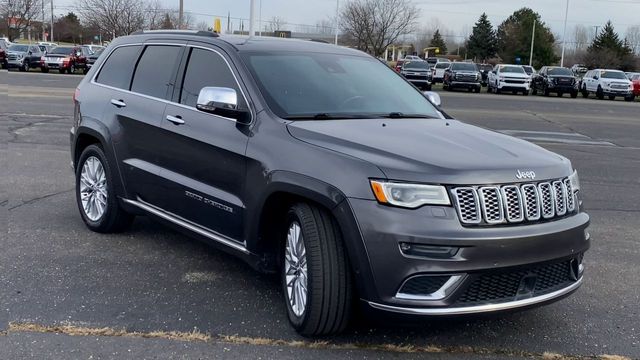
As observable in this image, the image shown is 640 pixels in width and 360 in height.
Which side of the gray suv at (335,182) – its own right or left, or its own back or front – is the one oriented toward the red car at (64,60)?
back

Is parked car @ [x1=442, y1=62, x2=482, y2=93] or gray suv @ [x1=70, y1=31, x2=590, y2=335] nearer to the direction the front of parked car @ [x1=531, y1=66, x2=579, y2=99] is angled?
the gray suv

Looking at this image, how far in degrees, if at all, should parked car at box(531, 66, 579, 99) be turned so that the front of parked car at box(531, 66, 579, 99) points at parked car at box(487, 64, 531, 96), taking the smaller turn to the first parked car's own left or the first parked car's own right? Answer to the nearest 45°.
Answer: approximately 90° to the first parked car's own right

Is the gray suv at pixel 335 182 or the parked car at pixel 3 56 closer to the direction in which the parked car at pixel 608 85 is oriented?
the gray suv

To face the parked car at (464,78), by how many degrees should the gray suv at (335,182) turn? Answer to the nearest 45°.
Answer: approximately 135° to its left

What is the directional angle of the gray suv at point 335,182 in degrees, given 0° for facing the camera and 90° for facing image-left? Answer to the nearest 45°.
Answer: approximately 315°

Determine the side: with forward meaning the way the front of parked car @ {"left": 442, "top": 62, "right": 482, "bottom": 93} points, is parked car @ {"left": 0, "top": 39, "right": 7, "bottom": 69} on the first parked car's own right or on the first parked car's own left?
on the first parked car's own right

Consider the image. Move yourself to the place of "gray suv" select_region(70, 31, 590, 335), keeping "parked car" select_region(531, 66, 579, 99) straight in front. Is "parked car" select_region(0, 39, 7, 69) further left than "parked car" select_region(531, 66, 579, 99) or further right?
left

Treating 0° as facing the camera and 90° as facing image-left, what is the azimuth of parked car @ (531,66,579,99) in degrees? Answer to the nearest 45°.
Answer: approximately 315°
